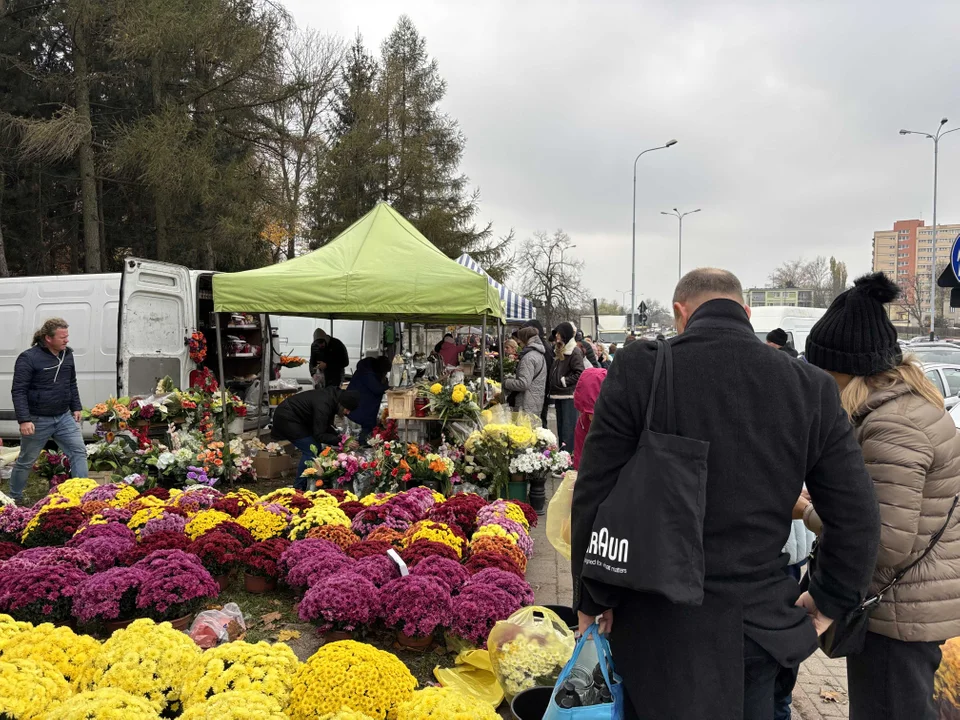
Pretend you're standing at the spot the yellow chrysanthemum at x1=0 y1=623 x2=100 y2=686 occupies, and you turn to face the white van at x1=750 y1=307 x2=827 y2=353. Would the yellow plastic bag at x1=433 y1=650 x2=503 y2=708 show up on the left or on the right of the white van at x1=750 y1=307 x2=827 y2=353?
right

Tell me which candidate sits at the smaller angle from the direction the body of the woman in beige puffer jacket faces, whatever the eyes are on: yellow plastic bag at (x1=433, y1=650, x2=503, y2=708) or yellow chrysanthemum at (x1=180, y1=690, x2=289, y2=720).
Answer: the yellow plastic bag

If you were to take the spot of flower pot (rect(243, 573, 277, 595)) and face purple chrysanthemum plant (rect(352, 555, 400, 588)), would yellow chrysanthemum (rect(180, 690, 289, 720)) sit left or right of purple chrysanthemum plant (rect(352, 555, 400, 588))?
right

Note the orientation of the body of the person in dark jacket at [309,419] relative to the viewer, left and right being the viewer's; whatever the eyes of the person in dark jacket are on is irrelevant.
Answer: facing to the right of the viewer

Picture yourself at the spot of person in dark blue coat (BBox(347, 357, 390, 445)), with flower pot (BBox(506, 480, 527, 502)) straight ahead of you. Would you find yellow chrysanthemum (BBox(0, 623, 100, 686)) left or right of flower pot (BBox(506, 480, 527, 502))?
right

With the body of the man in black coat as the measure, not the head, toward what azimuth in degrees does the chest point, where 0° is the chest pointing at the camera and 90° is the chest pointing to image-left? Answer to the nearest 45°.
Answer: approximately 180°

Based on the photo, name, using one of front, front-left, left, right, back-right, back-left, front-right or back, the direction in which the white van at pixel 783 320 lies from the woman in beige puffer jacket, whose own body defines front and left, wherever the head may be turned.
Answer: front-right

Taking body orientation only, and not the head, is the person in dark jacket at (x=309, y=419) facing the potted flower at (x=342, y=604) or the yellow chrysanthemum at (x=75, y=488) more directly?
the potted flower

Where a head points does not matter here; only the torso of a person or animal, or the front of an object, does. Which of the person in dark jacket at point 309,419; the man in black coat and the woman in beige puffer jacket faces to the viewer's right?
the person in dark jacket

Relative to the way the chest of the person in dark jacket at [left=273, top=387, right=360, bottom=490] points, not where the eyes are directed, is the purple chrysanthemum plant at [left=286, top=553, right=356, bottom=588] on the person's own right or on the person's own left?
on the person's own right

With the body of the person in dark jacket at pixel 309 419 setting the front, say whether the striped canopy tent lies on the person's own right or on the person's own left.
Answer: on the person's own left

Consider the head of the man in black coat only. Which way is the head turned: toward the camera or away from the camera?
away from the camera
